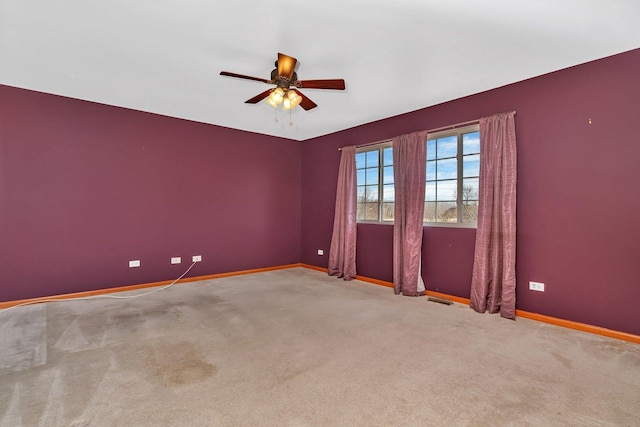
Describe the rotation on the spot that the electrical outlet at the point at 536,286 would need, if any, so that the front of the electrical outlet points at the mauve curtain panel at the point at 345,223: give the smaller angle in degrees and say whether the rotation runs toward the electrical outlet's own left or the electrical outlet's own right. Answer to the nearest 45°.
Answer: approximately 90° to the electrical outlet's own right

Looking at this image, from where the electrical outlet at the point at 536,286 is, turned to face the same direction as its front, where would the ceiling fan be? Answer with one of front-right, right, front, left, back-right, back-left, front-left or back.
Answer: front-right

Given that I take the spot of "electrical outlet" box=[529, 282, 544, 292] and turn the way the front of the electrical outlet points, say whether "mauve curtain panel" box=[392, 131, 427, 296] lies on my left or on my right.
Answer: on my right

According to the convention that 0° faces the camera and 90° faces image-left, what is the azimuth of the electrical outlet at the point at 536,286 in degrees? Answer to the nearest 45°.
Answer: approximately 0°

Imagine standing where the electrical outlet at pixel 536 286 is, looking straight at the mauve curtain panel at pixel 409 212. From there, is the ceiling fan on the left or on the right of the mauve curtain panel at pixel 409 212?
left

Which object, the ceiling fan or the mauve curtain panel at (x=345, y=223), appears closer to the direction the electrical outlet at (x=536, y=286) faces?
the ceiling fan
